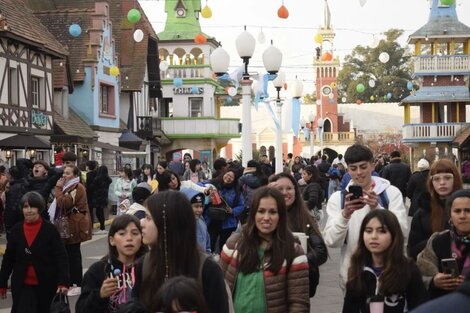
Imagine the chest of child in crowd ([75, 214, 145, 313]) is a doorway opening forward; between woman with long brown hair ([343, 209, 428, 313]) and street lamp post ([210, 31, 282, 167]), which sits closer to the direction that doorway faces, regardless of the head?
the woman with long brown hair

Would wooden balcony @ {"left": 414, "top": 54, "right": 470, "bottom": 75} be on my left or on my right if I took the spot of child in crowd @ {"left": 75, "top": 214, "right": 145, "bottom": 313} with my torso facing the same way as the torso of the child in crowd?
on my left

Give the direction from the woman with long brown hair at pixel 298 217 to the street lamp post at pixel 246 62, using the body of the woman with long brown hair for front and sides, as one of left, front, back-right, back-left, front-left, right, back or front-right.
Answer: back-right

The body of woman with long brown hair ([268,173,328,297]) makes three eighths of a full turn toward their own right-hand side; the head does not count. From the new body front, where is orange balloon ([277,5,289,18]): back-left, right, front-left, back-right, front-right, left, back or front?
front

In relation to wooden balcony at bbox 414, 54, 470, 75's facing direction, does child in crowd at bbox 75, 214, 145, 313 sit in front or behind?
in front

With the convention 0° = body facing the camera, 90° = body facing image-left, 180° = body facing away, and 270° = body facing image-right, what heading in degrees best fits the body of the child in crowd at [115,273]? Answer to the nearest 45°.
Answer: approximately 315°

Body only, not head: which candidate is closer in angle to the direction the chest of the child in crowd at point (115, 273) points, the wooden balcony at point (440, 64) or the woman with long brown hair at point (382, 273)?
the woman with long brown hair

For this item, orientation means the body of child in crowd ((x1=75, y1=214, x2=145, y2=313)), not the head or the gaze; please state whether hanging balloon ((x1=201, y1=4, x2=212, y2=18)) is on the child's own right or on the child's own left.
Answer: on the child's own left

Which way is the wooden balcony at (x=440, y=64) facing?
toward the camera

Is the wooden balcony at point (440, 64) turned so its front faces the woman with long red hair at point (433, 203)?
yes

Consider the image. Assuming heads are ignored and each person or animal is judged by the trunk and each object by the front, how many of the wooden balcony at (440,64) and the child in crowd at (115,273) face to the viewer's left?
0

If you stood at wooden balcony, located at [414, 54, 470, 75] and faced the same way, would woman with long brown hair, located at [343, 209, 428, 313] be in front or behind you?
in front

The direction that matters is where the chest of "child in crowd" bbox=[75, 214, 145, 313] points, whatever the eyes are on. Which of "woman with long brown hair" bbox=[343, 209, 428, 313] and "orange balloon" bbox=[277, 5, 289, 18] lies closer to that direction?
the woman with long brown hair

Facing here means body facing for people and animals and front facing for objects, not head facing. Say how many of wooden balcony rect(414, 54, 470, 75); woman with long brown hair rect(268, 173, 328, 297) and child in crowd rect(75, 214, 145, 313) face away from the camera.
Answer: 0
